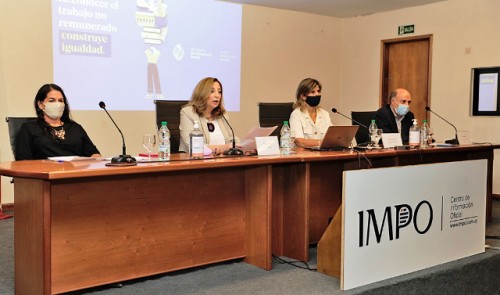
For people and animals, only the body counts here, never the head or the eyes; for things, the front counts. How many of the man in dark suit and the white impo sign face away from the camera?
0

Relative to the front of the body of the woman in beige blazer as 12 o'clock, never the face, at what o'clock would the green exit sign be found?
The green exit sign is roughly at 9 o'clock from the woman in beige blazer.

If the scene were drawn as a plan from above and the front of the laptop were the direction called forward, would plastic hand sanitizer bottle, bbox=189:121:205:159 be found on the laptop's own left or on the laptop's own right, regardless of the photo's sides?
on the laptop's own left

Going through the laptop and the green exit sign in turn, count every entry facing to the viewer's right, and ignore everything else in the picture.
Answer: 0

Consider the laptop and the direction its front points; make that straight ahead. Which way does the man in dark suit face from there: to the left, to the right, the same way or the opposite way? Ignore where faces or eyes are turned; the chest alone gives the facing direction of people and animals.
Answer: the opposite way

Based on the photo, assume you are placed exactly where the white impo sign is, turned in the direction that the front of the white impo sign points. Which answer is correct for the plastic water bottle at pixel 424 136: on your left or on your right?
on your left

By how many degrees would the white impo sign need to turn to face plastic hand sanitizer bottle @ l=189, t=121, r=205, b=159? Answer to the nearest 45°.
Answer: approximately 135° to its right

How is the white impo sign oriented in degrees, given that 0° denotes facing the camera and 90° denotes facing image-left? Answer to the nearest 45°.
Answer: approximately 315°

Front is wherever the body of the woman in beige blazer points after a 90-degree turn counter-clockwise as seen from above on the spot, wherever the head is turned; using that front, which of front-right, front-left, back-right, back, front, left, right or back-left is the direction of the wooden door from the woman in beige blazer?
front

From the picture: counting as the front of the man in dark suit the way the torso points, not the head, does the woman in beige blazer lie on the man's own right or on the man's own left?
on the man's own right

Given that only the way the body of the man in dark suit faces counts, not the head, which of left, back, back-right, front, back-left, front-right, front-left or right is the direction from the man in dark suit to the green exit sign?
back-left

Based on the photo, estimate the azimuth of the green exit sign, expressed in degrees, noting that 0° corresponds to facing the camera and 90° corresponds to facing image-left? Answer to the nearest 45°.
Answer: approximately 45°
